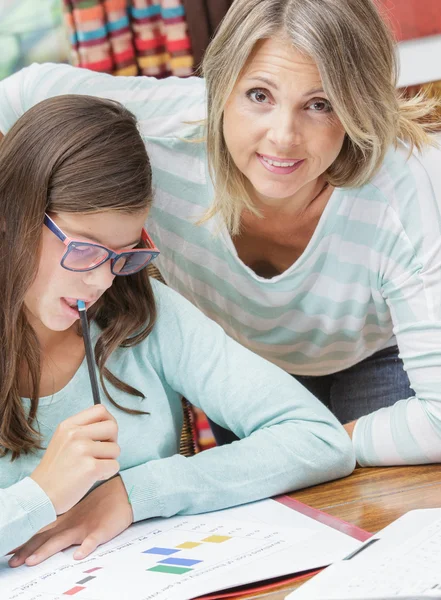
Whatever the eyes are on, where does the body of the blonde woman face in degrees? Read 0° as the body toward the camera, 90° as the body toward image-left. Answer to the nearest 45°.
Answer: approximately 0°

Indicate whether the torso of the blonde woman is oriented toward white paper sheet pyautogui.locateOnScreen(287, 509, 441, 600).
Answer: yes

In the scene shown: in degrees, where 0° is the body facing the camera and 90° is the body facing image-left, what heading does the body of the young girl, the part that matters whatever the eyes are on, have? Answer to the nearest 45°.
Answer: approximately 0°
